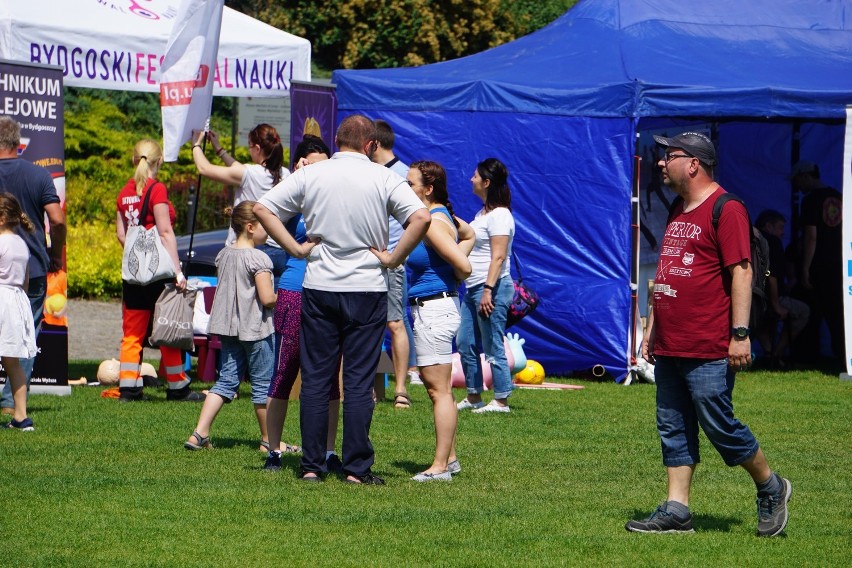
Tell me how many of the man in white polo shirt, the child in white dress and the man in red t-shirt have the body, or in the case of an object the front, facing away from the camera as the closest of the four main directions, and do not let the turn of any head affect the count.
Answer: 1

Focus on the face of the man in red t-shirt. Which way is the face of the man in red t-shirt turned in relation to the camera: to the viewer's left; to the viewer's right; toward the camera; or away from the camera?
to the viewer's left

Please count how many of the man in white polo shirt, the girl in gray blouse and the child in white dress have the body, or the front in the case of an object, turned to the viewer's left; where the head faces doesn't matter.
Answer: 1

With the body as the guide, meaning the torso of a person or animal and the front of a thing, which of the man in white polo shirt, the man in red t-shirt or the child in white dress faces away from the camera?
the man in white polo shirt

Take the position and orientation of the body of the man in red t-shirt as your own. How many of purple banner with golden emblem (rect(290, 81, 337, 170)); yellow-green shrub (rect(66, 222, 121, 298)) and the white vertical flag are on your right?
3

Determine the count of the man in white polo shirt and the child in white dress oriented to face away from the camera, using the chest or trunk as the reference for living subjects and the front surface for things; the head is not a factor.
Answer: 1

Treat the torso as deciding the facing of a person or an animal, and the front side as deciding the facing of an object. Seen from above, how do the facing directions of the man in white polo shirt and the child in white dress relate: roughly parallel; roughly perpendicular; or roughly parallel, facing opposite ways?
roughly perpendicular

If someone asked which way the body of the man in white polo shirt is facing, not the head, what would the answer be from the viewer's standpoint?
away from the camera

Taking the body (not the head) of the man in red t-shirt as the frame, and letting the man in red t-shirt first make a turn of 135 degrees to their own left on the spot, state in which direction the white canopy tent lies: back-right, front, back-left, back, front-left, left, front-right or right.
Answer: back-left
